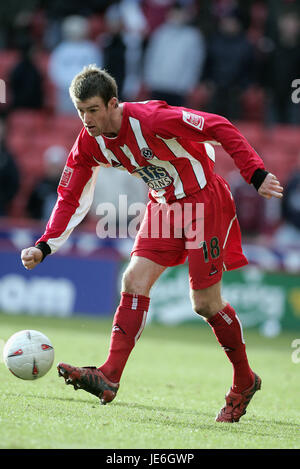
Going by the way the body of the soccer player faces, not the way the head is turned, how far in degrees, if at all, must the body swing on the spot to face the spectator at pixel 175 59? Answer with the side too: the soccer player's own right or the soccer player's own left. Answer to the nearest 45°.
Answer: approximately 135° to the soccer player's own right

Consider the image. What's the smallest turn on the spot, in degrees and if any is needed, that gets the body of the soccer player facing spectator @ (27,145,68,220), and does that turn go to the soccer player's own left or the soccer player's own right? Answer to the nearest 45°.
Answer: approximately 135° to the soccer player's own right

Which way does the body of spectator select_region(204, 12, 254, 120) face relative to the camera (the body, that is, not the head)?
toward the camera

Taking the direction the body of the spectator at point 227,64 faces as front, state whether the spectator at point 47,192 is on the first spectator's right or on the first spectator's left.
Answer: on the first spectator's right

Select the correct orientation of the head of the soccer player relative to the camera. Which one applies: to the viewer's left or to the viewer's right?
to the viewer's left

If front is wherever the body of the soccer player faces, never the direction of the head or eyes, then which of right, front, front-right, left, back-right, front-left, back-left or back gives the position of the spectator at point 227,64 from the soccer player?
back-right

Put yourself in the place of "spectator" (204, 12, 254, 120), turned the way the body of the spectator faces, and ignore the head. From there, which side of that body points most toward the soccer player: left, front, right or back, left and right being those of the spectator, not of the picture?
front

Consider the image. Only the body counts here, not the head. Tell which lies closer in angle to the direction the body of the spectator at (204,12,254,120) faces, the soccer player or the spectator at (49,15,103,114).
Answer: the soccer player

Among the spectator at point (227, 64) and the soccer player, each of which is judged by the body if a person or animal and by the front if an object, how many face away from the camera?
0

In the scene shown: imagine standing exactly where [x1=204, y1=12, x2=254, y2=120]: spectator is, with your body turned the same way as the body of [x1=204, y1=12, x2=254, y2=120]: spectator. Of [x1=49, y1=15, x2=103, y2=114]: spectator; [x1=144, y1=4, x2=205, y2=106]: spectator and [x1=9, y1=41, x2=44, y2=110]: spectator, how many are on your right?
3

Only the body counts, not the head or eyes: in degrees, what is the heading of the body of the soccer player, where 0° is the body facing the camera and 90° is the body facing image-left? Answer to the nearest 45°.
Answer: approximately 45°

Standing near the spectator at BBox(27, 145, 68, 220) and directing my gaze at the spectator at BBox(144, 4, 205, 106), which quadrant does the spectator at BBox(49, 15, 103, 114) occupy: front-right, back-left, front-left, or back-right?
front-left

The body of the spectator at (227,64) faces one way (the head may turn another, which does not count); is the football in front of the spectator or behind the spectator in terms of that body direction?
in front
